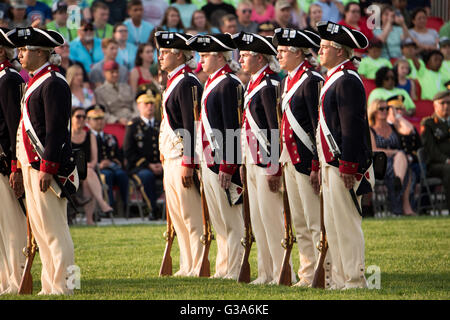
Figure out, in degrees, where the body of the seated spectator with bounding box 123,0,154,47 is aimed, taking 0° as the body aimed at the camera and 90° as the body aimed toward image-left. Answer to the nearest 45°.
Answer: approximately 0°

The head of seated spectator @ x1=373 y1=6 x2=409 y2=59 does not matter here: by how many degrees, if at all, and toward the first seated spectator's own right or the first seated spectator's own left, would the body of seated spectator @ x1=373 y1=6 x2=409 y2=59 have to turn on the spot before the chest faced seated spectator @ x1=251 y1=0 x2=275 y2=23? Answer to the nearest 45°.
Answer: approximately 90° to the first seated spectator's own right

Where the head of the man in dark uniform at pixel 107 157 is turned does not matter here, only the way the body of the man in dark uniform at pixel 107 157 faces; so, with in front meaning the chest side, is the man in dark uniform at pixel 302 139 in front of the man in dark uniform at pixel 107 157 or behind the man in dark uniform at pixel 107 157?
in front

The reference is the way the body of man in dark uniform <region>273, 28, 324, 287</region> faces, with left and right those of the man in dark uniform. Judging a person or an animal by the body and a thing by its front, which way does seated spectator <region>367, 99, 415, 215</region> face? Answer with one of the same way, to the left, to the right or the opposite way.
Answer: to the left

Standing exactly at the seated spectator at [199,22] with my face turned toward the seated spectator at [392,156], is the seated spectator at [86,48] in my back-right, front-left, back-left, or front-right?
back-right

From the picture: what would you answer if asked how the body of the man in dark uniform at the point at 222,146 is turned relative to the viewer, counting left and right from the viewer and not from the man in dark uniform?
facing to the left of the viewer

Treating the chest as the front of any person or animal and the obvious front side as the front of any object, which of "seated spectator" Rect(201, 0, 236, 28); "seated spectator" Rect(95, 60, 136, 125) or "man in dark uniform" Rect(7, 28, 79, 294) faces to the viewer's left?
the man in dark uniform
